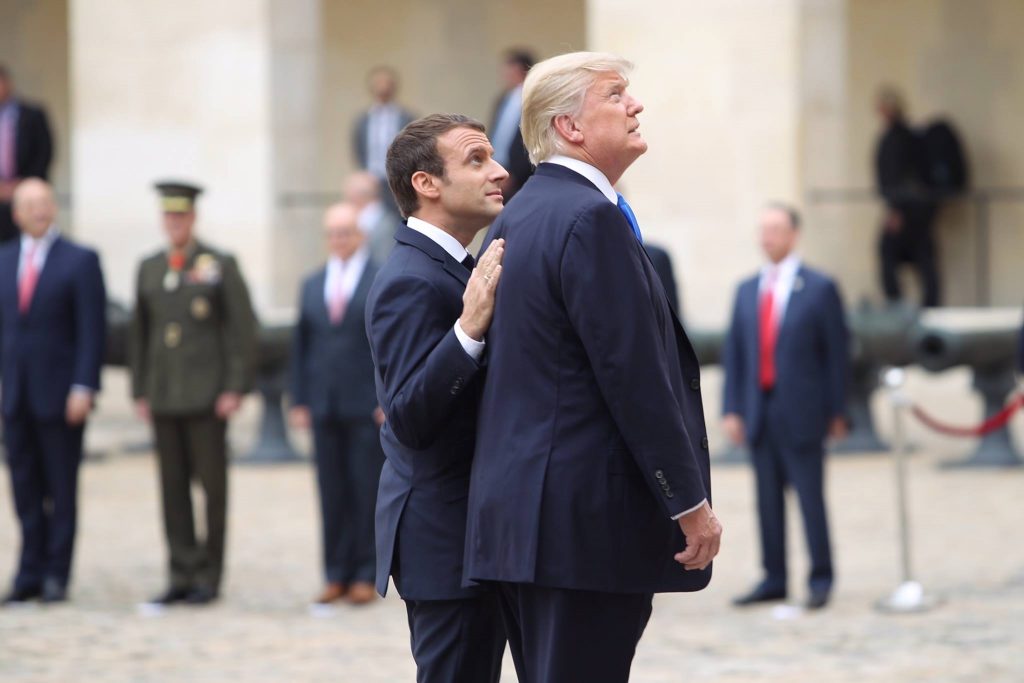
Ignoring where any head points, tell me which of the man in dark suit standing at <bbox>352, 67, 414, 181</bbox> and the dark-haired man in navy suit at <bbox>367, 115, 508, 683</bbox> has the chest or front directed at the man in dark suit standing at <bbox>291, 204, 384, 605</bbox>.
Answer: the man in dark suit standing at <bbox>352, 67, 414, 181</bbox>

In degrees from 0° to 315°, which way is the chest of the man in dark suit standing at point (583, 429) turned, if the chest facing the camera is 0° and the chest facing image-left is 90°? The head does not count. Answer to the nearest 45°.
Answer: approximately 270°

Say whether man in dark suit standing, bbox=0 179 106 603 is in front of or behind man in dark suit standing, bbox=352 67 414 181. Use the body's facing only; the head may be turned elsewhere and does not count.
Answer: in front

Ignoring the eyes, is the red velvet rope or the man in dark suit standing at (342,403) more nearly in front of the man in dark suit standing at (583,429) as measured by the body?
the red velvet rope

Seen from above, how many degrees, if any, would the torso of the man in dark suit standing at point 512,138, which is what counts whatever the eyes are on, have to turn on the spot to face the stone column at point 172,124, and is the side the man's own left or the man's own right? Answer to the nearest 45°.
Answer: approximately 90° to the man's own right

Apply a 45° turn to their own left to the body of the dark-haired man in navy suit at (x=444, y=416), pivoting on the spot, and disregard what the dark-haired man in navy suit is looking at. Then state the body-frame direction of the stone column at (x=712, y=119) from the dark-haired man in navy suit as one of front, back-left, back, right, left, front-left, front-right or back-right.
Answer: front-left

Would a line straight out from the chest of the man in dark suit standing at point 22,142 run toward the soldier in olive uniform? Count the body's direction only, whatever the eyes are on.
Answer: yes

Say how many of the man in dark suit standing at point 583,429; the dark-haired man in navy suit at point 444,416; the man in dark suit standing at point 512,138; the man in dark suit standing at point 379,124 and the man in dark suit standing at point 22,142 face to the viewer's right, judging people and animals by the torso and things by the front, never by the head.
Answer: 2

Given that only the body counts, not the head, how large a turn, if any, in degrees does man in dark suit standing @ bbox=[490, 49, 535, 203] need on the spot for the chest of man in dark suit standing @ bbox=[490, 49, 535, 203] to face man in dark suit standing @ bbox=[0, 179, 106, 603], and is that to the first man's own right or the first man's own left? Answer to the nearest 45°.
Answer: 0° — they already face them

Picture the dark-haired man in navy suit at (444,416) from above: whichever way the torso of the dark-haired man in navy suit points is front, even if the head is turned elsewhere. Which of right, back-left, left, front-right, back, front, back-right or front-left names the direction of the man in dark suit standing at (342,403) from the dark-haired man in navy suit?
left

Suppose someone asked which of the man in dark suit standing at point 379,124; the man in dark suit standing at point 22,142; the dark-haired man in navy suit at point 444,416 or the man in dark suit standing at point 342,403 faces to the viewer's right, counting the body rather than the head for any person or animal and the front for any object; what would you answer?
the dark-haired man in navy suit

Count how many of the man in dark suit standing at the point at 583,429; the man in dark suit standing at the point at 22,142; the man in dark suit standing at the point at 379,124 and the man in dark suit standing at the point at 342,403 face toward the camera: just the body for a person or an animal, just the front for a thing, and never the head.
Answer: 3
